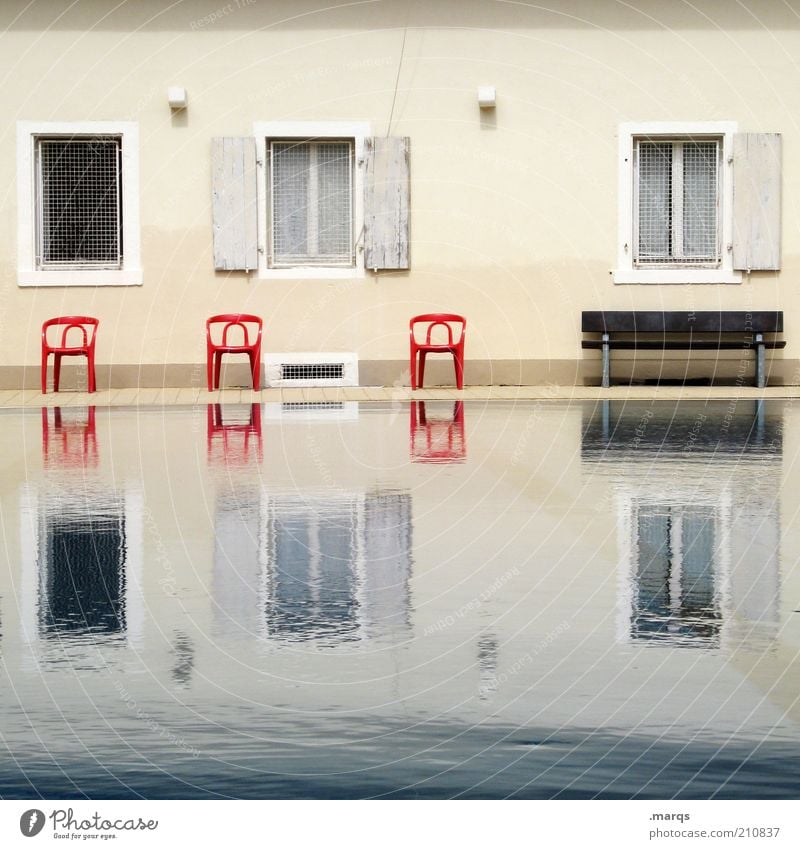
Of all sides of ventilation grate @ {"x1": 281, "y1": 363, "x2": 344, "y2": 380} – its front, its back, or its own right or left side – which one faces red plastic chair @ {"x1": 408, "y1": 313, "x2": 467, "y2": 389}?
left

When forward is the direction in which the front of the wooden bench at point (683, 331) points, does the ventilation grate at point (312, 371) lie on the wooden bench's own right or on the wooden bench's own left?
on the wooden bench's own right

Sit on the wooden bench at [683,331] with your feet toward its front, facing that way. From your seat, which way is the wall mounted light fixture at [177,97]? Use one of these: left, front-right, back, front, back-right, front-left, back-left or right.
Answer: right

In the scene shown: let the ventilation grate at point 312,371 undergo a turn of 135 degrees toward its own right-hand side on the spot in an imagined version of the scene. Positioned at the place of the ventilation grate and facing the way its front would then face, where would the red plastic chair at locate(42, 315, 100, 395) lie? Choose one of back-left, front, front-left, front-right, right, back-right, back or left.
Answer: front-left

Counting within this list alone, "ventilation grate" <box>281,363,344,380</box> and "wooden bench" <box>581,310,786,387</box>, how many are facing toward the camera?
2

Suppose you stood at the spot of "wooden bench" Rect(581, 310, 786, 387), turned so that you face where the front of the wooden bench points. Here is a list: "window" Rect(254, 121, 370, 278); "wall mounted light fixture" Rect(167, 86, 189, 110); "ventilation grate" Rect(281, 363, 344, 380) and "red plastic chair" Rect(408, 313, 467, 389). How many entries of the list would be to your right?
4

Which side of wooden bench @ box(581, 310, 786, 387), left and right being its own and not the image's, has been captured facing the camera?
front

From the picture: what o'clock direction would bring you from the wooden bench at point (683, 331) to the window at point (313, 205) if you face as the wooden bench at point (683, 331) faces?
The window is roughly at 3 o'clock from the wooden bench.
